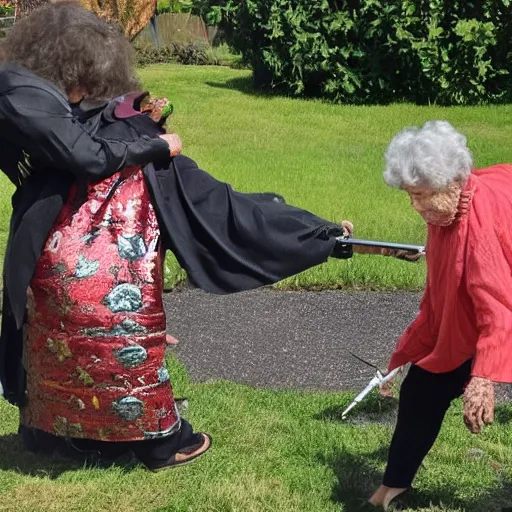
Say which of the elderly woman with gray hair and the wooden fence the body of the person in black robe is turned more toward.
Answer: the elderly woman with gray hair

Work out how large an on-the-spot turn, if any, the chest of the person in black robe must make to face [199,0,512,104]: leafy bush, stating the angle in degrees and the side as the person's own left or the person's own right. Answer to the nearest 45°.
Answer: approximately 90° to the person's own left

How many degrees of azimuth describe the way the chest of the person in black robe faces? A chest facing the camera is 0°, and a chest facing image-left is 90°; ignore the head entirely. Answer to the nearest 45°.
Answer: approximately 270°

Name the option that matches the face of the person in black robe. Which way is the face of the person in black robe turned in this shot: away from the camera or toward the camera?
away from the camera

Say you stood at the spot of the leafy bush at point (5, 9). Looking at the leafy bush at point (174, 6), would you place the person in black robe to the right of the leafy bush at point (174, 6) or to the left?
right

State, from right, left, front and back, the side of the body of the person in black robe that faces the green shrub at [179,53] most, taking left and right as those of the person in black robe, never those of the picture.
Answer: left

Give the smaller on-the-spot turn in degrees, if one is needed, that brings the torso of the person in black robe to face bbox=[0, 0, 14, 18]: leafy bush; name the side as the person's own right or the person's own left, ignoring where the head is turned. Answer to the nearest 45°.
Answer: approximately 90° to the person's own left

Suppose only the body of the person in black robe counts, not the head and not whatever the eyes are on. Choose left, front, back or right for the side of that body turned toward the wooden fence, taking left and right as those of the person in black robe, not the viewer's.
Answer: left
